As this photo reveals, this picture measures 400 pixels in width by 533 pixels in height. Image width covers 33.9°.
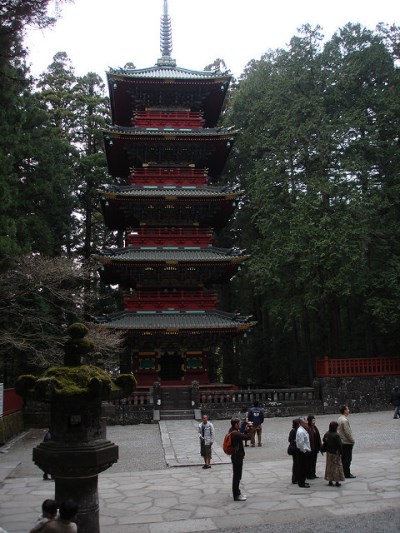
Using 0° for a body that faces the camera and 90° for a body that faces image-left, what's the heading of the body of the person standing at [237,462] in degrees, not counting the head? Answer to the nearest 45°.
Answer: approximately 270°

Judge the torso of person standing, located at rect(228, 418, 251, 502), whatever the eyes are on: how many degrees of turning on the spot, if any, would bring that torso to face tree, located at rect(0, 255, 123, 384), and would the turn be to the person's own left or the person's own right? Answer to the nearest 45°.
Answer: approximately 135° to the person's own left

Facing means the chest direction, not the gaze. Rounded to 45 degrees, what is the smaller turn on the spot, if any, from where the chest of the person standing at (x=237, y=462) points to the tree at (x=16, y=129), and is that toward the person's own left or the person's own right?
approximately 135° to the person's own left

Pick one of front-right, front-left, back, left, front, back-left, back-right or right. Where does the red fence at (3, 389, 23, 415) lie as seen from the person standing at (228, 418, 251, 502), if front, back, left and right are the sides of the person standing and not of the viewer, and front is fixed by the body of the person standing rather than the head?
back-left

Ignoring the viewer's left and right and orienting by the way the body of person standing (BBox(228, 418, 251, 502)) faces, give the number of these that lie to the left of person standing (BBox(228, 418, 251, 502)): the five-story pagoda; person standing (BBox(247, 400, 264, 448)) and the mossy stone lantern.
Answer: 2

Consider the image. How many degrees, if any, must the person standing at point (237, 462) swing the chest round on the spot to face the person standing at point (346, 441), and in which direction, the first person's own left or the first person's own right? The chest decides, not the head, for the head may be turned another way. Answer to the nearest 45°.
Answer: approximately 45° to the first person's own left

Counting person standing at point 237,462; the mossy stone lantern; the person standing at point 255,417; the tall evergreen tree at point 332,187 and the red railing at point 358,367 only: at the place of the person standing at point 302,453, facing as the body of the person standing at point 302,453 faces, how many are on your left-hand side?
3
